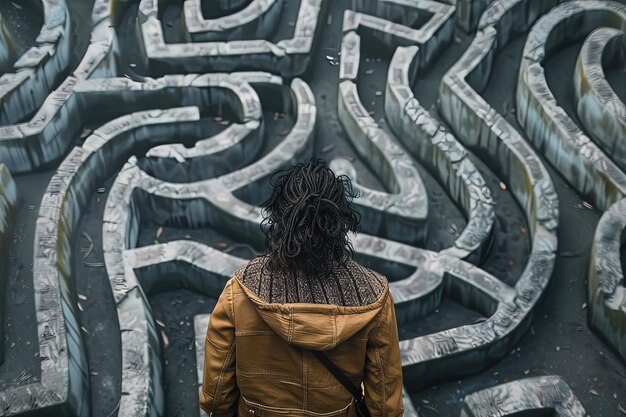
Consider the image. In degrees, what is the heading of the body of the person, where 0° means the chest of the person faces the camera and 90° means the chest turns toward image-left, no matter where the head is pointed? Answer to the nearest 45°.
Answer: approximately 180°

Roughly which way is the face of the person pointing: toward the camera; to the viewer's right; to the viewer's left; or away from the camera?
away from the camera
